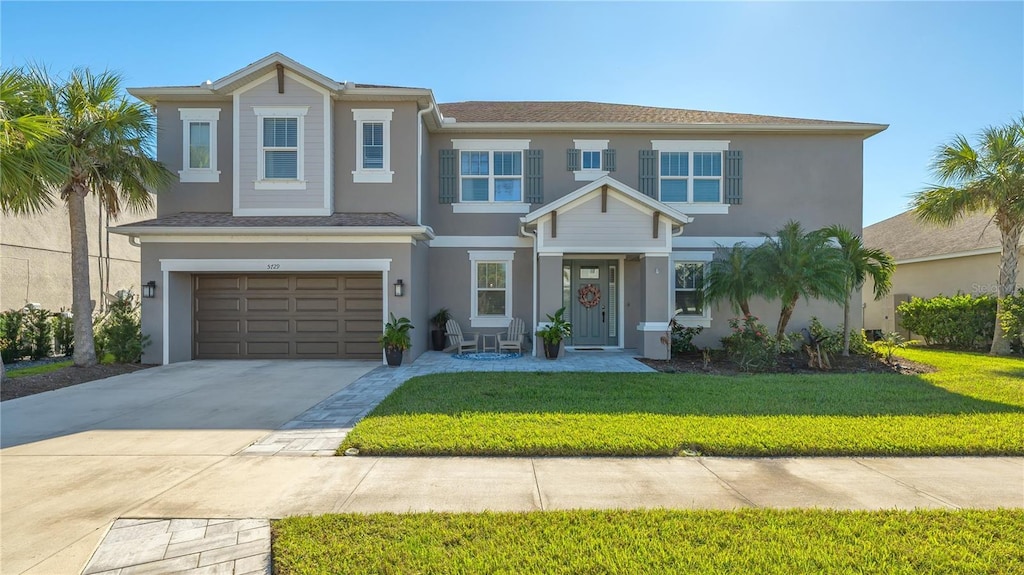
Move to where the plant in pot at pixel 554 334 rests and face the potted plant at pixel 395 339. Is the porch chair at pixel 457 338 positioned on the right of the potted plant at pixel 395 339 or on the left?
right

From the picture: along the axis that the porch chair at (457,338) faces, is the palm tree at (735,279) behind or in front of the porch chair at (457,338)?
in front

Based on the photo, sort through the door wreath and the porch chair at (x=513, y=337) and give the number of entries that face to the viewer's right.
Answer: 0

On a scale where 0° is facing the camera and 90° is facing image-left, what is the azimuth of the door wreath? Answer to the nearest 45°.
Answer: approximately 0°

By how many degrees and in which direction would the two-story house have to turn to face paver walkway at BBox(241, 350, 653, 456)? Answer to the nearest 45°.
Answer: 0° — it already faces it

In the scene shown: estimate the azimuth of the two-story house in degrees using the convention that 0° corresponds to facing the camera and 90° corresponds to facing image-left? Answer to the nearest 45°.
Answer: approximately 0°

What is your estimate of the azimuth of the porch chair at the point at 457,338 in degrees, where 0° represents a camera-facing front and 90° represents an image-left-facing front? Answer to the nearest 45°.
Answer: approximately 315°

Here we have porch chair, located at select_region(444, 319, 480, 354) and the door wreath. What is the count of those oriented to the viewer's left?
0

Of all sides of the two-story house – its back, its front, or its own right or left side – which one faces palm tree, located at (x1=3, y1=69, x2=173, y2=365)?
right

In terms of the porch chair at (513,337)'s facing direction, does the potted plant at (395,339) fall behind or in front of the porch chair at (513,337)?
in front
